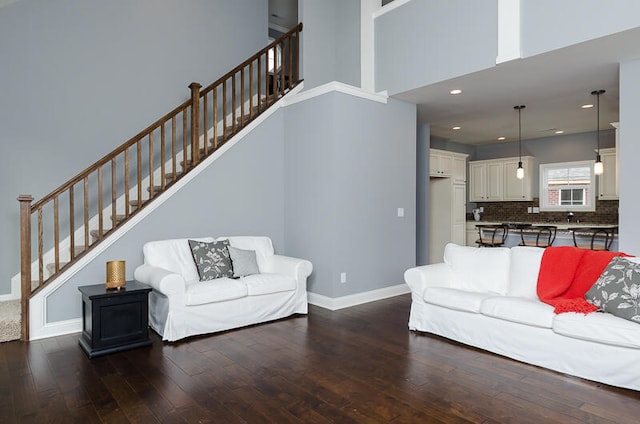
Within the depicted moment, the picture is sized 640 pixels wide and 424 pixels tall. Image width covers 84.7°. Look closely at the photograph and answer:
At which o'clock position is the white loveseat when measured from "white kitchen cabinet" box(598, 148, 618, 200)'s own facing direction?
The white loveseat is roughly at 1 o'clock from the white kitchen cabinet.

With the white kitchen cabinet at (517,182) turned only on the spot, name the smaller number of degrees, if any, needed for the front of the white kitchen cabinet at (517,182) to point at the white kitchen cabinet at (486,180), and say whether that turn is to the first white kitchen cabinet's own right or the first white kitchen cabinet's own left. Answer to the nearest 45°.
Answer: approximately 90° to the first white kitchen cabinet's own right

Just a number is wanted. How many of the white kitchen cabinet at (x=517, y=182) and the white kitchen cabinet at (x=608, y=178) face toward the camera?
2

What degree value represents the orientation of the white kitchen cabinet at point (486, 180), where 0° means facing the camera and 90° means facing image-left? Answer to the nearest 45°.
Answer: approximately 0°

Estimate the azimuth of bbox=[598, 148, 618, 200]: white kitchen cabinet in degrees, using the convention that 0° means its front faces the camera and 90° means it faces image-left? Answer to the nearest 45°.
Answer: approximately 0°

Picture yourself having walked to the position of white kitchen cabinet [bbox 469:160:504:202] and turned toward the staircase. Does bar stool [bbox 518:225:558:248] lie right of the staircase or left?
left

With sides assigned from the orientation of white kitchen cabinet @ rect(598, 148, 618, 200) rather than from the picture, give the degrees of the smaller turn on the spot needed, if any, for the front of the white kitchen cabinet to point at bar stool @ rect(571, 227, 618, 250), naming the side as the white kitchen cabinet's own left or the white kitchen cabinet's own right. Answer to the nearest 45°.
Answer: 0° — it already faces it

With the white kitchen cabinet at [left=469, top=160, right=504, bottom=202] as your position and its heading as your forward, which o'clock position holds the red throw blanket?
The red throw blanket is roughly at 12 o'clock from the white kitchen cabinet.

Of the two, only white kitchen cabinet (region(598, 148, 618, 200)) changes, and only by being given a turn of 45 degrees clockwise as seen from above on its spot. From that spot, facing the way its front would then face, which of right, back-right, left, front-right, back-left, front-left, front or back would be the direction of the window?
right

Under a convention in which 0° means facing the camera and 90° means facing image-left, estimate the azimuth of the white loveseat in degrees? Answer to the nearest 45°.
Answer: approximately 315°
